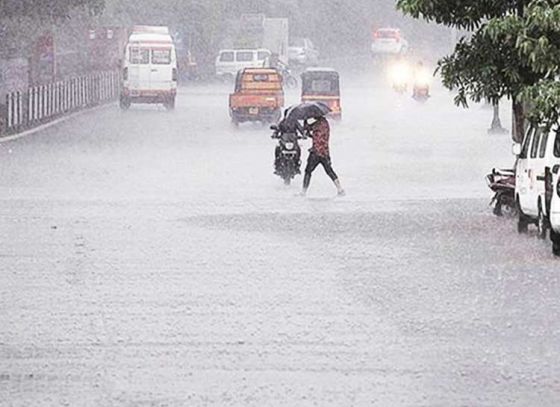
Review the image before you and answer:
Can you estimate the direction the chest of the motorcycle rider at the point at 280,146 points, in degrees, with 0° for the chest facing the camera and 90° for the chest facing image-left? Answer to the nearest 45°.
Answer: approximately 0°

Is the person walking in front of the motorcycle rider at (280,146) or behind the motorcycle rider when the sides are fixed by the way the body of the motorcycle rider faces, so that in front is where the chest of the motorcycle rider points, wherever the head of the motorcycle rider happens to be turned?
in front
